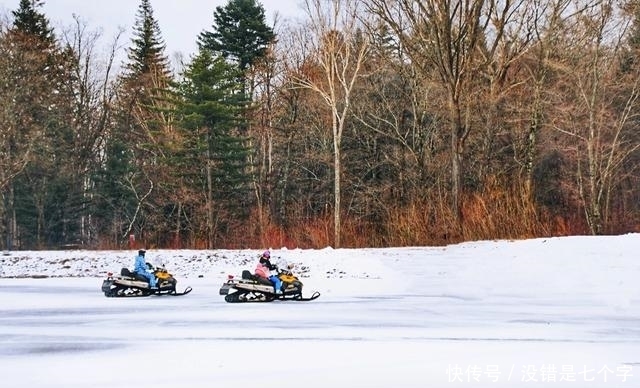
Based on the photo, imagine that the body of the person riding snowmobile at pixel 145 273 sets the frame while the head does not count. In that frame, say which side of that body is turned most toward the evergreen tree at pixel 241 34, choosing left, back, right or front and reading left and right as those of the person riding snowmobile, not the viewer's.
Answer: left

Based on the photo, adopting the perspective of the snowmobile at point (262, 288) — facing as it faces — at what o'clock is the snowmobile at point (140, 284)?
the snowmobile at point (140, 284) is roughly at 7 o'clock from the snowmobile at point (262, 288).

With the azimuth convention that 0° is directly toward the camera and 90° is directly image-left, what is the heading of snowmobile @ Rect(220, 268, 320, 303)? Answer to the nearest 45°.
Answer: approximately 270°

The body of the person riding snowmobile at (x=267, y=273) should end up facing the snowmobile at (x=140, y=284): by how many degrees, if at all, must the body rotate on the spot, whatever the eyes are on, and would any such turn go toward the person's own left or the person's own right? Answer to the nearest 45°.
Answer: approximately 135° to the person's own left

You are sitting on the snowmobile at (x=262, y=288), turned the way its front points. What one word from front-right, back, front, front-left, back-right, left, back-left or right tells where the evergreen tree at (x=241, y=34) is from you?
left

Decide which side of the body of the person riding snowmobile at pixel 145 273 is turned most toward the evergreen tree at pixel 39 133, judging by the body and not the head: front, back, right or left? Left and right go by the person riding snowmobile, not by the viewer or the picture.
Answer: left

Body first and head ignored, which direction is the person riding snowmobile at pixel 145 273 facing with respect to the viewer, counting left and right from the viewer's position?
facing to the right of the viewer

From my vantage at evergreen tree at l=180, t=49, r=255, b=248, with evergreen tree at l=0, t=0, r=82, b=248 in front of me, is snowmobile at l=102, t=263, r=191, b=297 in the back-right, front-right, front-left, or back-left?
back-left

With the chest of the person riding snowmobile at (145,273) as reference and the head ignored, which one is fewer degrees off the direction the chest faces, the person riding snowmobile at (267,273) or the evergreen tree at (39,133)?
the person riding snowmobile

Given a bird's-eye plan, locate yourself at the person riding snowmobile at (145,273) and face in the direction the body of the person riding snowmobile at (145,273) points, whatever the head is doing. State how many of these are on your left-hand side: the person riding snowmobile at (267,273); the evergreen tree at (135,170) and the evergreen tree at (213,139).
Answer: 2

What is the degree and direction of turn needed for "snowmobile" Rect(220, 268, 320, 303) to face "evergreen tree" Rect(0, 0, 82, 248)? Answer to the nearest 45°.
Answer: approximately 135° to its left

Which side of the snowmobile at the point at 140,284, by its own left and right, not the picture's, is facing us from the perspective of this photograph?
right

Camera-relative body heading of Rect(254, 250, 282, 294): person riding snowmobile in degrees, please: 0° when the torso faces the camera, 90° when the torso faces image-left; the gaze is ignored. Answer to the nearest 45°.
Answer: approximately 270°
